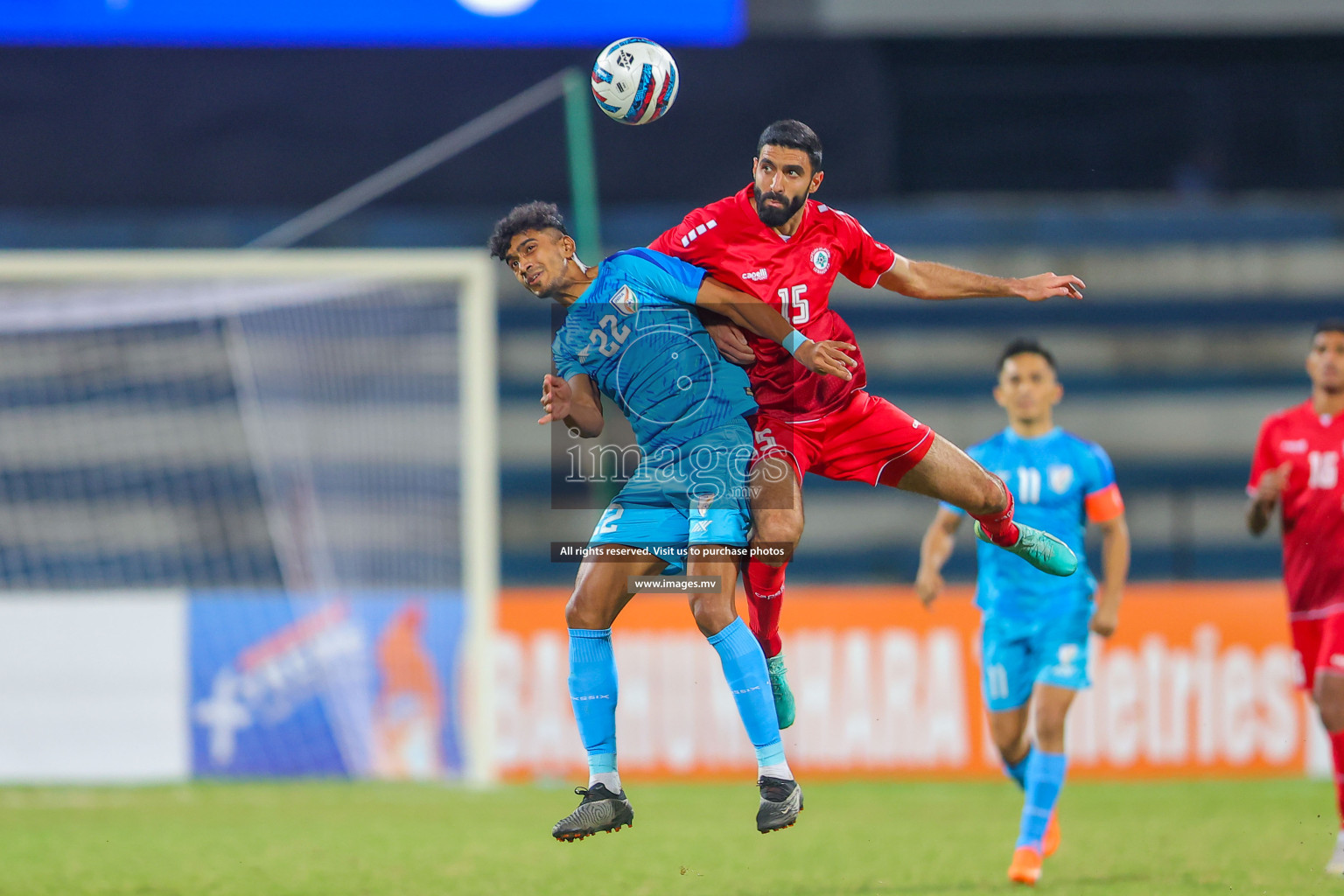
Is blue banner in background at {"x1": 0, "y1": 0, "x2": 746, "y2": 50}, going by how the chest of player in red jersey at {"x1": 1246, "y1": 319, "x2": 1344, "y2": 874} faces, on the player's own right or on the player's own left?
on the player's own right

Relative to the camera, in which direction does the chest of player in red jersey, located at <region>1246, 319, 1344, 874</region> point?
toward the camera

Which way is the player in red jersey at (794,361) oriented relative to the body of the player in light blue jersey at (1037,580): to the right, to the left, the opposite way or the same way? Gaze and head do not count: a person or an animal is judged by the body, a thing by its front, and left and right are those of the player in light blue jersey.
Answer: the same way

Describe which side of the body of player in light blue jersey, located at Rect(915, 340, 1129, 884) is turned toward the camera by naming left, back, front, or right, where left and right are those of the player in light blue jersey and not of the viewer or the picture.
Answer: front

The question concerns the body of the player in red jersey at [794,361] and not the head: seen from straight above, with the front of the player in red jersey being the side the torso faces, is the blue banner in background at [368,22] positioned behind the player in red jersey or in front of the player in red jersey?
behind

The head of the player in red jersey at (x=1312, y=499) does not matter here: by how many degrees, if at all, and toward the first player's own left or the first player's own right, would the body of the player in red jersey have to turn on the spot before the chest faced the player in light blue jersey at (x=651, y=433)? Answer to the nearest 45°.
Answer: approximately 45° to the first player's own right

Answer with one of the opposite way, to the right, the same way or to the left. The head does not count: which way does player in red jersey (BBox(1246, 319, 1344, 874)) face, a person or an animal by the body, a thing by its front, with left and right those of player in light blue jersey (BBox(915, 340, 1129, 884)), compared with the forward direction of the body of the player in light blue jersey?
the same way

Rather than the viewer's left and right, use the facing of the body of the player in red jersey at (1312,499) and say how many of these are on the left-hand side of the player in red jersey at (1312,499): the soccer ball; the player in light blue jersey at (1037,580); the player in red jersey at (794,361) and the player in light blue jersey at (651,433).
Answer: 0

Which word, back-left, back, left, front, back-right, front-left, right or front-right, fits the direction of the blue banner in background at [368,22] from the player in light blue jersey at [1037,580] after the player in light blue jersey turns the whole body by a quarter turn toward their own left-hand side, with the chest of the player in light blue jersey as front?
back-left

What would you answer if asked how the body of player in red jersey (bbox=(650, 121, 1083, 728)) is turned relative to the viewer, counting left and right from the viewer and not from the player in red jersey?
facing the viewer

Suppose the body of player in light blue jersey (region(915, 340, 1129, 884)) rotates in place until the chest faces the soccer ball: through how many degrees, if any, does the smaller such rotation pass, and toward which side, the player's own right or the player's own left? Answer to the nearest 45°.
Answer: approximately 45° to the player's own right

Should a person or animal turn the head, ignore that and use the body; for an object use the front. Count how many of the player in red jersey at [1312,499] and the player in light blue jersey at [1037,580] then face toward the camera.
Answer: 2

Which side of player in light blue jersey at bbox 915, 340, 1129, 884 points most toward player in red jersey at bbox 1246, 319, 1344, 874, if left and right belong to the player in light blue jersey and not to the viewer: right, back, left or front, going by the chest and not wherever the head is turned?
left

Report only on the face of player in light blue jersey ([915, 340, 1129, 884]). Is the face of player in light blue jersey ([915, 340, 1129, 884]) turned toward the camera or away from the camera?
toward the camera

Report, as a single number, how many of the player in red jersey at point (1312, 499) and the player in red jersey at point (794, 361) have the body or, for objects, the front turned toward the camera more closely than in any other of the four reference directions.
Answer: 2

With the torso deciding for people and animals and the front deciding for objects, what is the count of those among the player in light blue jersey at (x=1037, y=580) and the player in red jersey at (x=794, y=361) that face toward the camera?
2
